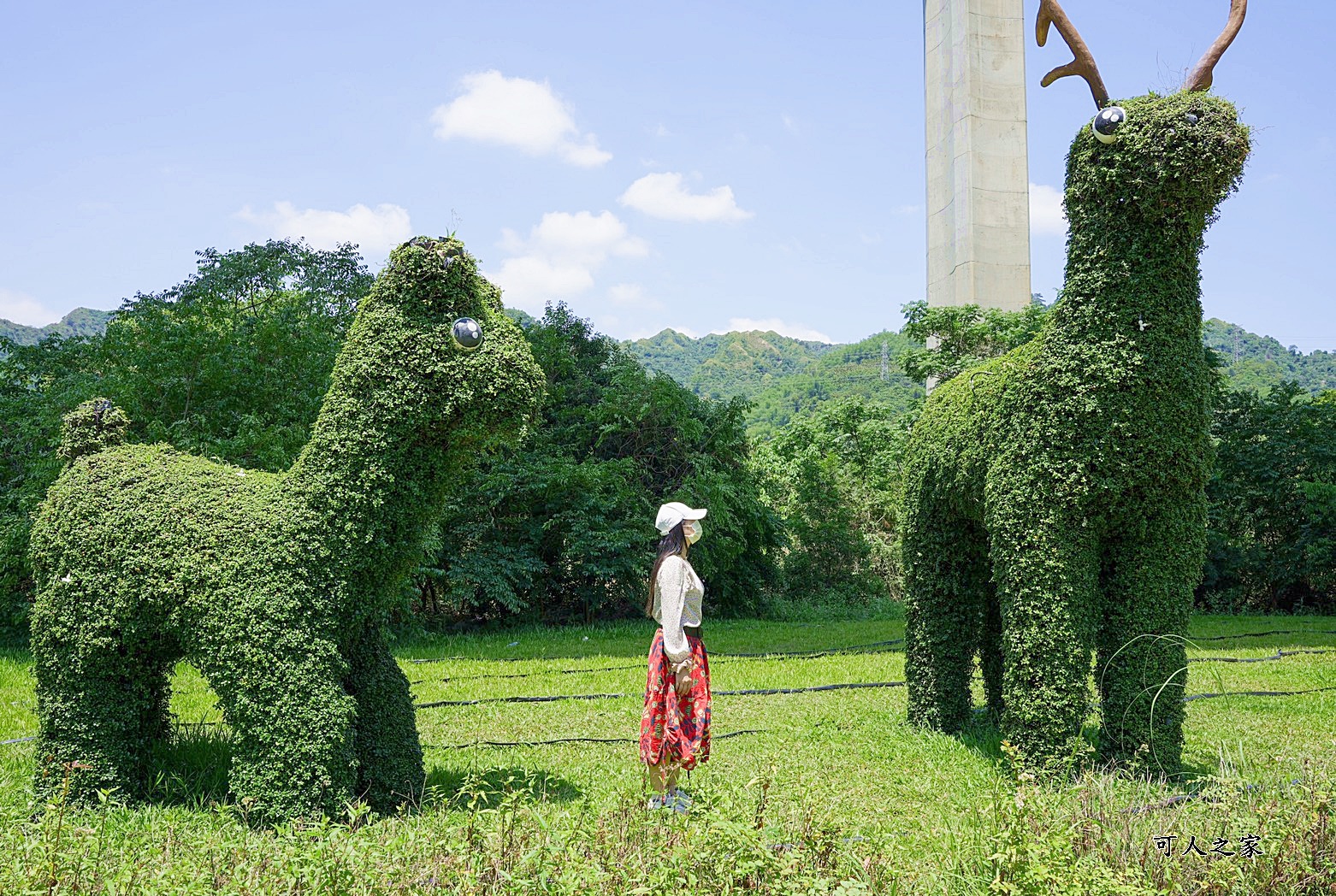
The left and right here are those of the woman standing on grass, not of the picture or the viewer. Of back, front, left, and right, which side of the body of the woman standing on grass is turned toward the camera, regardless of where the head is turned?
right

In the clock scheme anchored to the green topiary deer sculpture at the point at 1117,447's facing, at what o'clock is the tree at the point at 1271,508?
The tree is roughly at 8 o'clock from the green topiary deer sculpture.

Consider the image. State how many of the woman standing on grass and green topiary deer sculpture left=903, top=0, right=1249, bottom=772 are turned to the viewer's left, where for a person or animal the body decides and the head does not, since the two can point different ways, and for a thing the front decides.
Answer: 0

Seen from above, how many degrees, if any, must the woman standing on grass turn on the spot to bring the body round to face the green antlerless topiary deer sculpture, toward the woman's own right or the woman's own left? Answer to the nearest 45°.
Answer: approximately 180°

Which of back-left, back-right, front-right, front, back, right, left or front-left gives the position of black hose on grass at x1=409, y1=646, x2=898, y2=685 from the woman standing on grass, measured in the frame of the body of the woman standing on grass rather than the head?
left

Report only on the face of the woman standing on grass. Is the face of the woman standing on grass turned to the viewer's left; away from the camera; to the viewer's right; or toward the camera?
to the viewer's right
